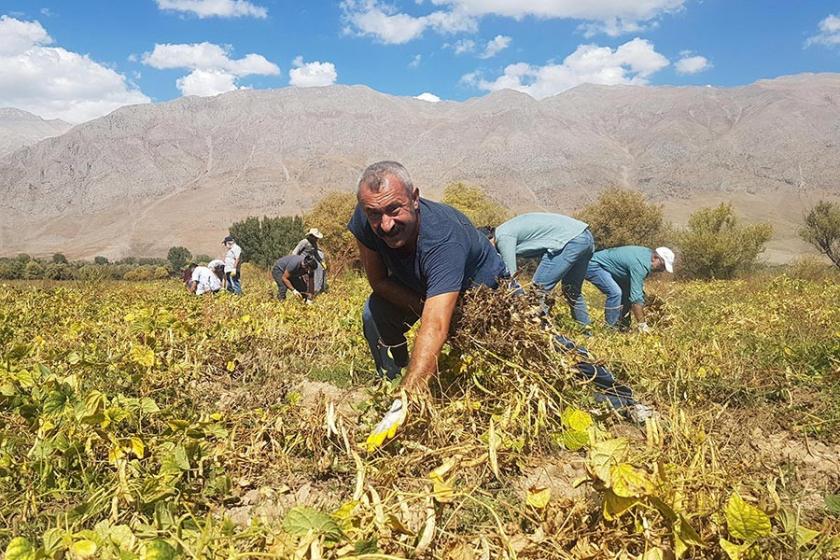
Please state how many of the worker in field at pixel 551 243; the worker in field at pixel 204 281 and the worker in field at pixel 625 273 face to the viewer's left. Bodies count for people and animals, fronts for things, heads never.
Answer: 2

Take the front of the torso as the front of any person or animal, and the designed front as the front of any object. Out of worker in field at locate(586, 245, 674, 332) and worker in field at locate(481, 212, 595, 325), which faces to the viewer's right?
worker in field at locate(586, 245, 674, 332)

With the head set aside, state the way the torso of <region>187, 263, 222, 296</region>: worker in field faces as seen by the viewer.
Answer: to the viewer's left

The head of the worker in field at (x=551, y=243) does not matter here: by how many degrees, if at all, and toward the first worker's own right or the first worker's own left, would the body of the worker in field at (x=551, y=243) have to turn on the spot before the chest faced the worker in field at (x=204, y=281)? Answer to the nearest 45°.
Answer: approximately 45° to the first worker's own right

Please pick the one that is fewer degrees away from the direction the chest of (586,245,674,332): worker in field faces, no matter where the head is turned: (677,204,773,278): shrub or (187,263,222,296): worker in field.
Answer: the shrub

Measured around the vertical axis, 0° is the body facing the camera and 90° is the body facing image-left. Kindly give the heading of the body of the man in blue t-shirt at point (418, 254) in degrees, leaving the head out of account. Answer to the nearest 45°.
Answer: approximately 45°

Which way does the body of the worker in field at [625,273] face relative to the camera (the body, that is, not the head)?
to the viewer's right

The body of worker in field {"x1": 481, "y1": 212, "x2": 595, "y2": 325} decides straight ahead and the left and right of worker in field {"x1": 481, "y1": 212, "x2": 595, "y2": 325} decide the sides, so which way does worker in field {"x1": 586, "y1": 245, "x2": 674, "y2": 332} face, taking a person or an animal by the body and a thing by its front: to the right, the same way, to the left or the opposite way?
the opposite way

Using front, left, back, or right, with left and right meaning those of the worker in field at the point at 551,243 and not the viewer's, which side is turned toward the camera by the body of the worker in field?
left

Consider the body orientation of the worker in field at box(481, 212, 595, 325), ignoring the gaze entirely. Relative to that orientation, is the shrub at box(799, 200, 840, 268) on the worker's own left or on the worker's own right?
on the worker's own right
